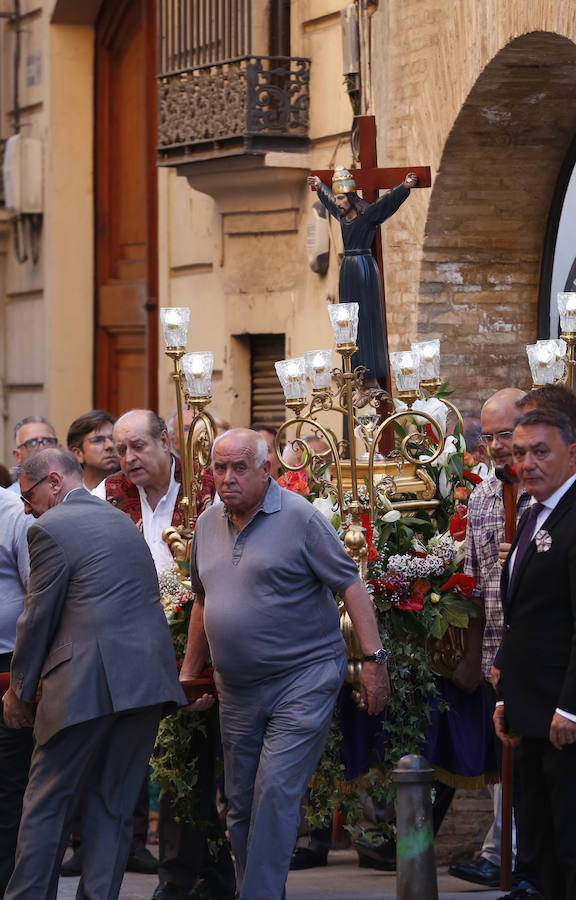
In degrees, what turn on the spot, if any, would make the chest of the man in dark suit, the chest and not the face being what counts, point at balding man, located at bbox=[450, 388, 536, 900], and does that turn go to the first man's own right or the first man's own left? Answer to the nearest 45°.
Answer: approximately 135° to the first man's own right

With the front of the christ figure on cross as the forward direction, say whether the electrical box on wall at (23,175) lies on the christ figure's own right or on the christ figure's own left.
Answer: on the christ figure's own right

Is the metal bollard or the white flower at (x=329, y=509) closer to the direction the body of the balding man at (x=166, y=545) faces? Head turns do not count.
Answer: the metal bollard

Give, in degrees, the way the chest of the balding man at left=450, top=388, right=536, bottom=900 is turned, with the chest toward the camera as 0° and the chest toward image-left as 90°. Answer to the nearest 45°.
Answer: approximately 45°

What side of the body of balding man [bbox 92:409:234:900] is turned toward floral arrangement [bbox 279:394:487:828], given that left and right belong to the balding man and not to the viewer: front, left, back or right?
left

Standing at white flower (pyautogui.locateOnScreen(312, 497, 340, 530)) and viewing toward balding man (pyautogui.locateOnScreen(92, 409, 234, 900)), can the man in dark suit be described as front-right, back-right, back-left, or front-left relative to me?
back-left

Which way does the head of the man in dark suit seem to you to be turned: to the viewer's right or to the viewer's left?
to the viewer's left

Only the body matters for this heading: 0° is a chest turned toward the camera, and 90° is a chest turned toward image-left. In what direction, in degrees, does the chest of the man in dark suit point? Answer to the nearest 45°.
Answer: approximately 45°

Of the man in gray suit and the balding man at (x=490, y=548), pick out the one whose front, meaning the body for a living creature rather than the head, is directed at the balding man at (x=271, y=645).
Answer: the balding man at (x=490, y=548)
